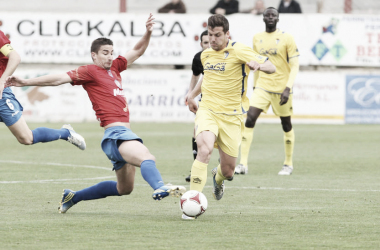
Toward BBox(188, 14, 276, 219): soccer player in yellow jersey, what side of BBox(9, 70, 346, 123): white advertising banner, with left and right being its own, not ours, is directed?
front

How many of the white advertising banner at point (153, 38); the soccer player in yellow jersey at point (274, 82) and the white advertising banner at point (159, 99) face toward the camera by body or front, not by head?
3

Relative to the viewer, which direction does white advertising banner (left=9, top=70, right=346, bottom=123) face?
toward the camera

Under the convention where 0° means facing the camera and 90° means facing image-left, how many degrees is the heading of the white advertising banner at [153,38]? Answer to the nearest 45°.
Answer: approximately 0°

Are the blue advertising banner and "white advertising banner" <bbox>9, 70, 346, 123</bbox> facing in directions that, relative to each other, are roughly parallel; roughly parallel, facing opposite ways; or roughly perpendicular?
roughly parallel

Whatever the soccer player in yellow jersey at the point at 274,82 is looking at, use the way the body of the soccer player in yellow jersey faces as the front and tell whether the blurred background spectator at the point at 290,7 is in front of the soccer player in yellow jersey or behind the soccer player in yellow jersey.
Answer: behind

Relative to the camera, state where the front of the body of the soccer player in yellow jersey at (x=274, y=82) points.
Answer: toward the camera

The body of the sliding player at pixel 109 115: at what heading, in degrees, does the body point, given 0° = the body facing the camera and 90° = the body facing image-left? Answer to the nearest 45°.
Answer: approximately 315°

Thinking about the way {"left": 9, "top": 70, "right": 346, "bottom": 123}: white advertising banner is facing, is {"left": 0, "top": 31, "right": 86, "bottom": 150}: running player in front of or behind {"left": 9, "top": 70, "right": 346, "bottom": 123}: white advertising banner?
in front

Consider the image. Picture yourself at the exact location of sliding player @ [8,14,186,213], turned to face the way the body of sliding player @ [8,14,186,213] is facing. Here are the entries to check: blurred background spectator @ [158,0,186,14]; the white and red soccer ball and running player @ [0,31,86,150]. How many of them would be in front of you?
1

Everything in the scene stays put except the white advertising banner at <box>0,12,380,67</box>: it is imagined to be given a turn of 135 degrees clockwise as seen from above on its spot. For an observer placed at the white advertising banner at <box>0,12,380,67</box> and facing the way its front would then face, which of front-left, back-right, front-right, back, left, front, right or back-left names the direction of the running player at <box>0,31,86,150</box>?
back-left

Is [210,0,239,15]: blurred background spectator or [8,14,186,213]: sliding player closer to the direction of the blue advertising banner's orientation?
the sliding player

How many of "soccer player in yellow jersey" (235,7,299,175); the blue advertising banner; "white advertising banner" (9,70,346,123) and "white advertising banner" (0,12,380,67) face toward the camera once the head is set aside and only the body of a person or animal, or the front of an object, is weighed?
4

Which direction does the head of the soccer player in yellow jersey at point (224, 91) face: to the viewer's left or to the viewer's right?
to the viewer's left
